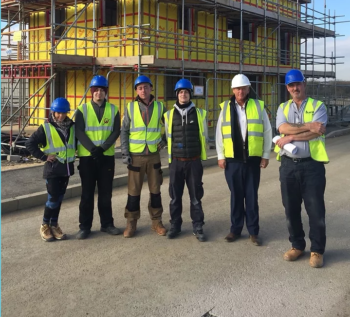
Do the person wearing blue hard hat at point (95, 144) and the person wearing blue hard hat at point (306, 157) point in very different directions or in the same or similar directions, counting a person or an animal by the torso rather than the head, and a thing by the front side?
same or similar directions

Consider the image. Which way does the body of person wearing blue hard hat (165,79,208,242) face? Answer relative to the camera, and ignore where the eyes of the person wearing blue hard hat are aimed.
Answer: toward the camera

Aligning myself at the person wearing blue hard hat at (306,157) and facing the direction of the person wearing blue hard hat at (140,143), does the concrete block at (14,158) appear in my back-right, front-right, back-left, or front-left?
front-right

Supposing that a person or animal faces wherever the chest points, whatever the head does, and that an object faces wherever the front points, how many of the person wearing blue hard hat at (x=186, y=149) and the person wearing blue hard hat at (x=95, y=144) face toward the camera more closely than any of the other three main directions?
2

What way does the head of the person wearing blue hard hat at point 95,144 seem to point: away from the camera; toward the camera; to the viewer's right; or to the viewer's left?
toward the camera

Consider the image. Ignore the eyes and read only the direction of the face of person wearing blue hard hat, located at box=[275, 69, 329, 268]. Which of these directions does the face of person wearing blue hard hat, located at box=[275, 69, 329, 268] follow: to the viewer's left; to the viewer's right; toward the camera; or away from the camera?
toward the camera

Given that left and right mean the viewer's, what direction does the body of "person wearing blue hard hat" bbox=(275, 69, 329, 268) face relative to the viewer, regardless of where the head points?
facing the viewer

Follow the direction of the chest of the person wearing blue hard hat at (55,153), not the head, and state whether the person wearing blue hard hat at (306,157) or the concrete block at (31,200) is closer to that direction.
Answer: the person wearing blue hard hat

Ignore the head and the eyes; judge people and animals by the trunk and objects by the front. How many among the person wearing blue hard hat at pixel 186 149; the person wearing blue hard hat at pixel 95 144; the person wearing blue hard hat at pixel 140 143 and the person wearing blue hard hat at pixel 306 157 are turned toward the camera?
4

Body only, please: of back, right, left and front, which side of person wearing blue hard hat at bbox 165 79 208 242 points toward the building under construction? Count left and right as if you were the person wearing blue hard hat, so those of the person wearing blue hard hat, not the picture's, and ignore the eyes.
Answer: back

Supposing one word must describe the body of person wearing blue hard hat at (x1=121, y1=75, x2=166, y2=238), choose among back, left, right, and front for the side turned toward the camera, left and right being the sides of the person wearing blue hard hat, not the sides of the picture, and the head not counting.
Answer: front

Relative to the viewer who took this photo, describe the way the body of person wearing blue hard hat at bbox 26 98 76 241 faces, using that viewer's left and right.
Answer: facing the viewer and to the right of the viewer

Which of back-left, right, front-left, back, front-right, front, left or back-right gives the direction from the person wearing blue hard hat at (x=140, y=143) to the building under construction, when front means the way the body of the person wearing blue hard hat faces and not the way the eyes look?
back

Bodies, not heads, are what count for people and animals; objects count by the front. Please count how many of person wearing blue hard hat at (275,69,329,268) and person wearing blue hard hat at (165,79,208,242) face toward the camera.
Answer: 2
